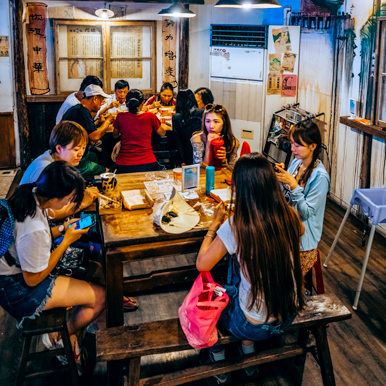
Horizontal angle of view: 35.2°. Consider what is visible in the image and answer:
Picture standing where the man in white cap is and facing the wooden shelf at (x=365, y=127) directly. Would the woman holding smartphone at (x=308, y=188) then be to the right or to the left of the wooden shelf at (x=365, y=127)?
right

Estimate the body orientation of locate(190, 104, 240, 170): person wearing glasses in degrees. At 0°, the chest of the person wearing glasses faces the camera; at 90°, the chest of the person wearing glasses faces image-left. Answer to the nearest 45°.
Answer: approximately 45°

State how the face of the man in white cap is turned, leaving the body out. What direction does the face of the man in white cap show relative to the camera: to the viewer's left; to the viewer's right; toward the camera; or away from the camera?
to the viewer's right

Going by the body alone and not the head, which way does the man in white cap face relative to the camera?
to the viewer's right

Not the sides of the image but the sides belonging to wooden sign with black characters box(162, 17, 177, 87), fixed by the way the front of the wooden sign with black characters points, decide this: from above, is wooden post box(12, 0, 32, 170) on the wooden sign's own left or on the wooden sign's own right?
on the wooden sign's own right

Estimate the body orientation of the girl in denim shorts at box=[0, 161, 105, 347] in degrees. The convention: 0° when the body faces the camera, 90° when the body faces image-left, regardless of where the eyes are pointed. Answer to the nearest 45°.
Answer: approximately 270°

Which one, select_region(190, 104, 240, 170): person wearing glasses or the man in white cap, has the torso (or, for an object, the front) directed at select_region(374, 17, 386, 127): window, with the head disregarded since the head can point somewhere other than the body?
the man in white cap

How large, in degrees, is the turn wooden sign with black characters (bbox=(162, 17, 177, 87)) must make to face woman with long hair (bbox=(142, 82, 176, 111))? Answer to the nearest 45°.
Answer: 0° — it already faces them

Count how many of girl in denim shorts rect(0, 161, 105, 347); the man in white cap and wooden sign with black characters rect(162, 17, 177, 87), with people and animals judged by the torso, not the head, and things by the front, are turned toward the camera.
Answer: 1

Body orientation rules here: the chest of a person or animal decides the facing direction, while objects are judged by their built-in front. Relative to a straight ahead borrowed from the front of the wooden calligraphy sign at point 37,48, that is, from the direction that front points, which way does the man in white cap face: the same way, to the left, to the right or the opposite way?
to the left

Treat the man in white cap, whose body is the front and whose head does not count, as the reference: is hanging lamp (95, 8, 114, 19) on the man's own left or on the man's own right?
on the man's own left

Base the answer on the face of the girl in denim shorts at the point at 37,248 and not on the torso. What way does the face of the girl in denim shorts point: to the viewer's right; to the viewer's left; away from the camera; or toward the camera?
to the viewer's right
